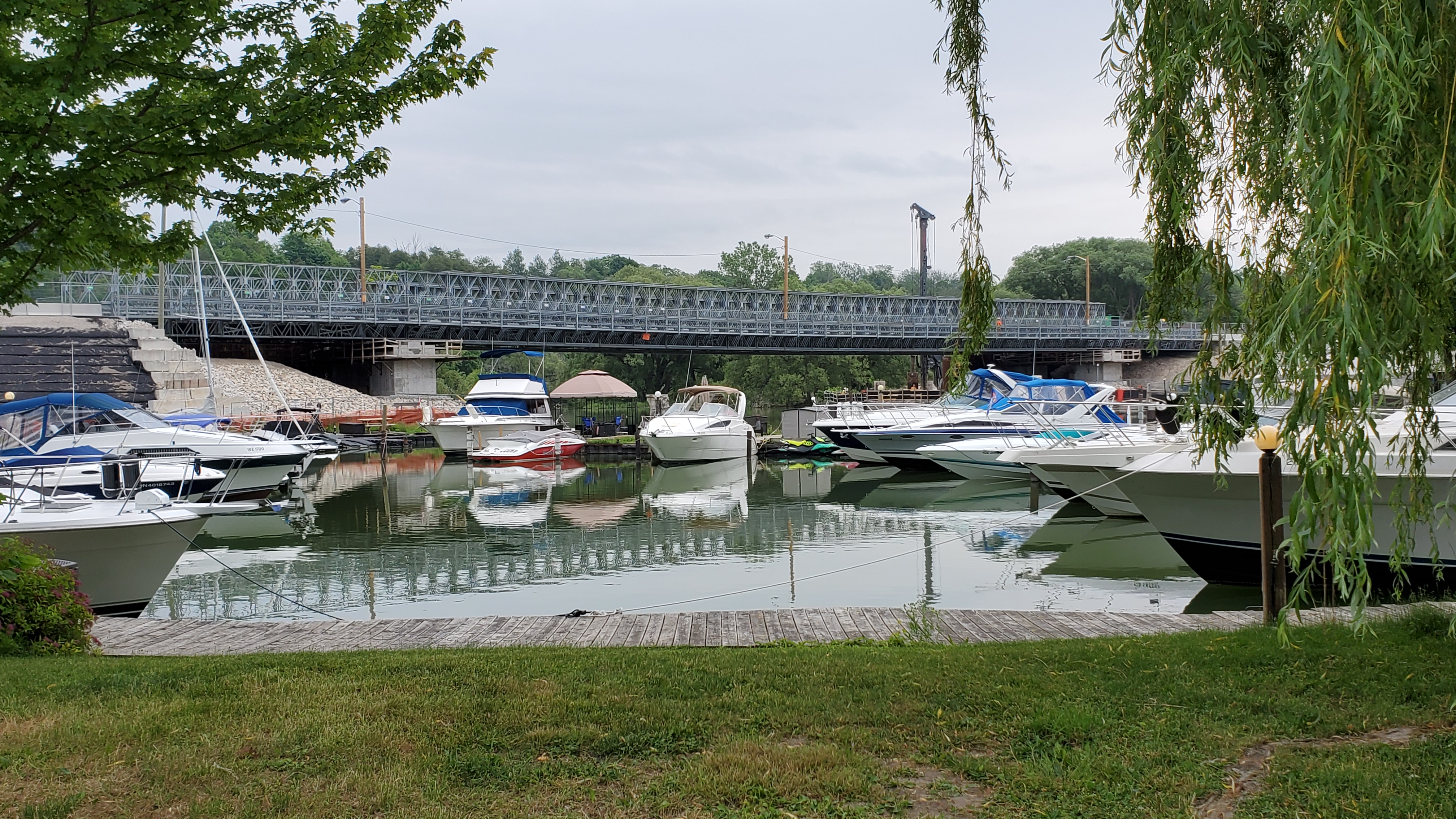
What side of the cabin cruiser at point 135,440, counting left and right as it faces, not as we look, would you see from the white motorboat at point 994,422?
front

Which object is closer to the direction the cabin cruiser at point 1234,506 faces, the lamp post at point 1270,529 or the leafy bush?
the leafy bush

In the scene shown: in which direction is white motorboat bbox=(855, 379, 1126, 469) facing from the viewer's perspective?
to the viewer's left

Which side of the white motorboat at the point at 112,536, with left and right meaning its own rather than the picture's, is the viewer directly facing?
right

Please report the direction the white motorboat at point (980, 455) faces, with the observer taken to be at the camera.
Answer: facing to the left of the viewer

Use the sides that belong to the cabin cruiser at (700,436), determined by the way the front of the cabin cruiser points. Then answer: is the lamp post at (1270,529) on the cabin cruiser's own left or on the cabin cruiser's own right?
on the cabin cruiser's own left

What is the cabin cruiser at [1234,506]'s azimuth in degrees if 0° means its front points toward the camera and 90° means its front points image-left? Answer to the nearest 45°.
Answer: approximately 90°

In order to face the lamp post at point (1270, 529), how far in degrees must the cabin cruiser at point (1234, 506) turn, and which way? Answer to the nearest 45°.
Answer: approximately 90° to its left

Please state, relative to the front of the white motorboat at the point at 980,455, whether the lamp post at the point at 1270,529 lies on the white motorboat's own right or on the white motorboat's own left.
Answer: on the white motorboat's own left

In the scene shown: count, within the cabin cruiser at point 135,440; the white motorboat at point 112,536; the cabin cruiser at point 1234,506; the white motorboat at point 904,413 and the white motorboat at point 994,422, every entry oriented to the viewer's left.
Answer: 3

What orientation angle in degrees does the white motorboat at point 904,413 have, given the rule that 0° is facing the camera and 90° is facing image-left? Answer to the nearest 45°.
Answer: approximately 90°

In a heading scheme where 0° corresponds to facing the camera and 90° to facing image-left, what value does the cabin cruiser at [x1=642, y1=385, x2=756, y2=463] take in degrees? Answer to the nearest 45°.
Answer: approximately 45°

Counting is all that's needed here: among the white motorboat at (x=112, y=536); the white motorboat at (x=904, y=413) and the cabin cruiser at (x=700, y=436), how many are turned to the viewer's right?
1

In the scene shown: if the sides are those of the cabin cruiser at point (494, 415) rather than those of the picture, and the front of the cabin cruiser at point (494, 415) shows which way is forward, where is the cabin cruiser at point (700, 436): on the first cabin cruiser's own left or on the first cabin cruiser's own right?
on the first cabin cruiser's own left

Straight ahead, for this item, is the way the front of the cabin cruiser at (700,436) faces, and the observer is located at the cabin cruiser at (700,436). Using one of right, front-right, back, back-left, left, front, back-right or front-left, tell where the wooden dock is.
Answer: front-left
